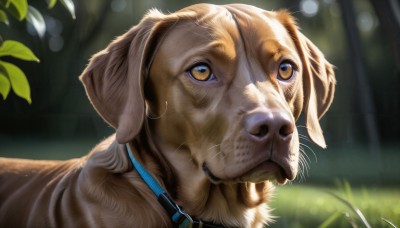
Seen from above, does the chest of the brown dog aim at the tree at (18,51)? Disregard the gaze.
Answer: no

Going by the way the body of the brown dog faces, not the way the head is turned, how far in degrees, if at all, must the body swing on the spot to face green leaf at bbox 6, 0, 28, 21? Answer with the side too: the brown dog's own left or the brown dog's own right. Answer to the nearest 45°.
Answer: approximately 135° to the brown dog's own right

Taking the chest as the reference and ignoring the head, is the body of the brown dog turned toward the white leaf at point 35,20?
no

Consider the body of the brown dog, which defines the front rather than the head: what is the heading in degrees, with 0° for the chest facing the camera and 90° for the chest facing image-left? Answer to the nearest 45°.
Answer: approximately 315°
